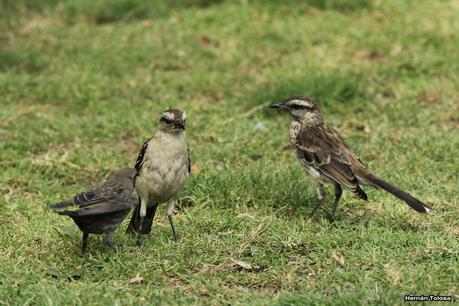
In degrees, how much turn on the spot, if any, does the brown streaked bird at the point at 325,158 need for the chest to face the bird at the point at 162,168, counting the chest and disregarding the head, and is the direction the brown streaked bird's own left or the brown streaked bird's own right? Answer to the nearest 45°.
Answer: approximately 45° to the brown streaked bird's own left

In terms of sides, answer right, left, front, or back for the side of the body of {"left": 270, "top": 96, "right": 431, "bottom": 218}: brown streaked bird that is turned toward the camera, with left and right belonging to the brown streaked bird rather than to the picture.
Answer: left
